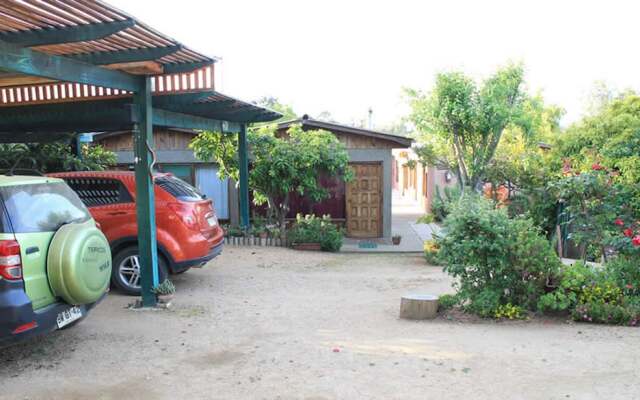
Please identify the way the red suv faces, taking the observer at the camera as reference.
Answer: facing away from the viewer and to the left of the viewer

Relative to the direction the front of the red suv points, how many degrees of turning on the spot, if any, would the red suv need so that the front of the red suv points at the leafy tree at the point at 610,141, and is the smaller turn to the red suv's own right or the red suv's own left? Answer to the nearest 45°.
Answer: approximately 135° to the red suv's own right

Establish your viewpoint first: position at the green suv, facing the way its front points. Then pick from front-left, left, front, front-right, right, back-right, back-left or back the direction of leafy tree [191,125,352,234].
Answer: right

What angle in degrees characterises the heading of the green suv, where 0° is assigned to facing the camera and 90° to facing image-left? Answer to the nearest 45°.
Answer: approximately 135°

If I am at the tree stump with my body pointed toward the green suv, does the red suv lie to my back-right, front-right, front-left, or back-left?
front-right

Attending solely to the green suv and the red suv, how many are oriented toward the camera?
0

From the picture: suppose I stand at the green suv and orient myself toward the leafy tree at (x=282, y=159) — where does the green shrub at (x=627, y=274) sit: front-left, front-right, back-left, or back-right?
front-right

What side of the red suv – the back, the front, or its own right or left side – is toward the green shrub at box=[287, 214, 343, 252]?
right

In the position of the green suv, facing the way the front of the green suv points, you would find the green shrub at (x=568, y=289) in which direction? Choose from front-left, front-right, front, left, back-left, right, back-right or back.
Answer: back-right

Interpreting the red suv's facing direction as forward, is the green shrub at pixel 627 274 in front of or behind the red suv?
behind

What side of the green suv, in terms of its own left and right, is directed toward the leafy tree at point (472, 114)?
right

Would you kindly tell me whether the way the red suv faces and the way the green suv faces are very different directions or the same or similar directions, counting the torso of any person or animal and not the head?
same or similar directions

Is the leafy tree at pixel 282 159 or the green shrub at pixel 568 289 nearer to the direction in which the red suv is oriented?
the leafy tree
